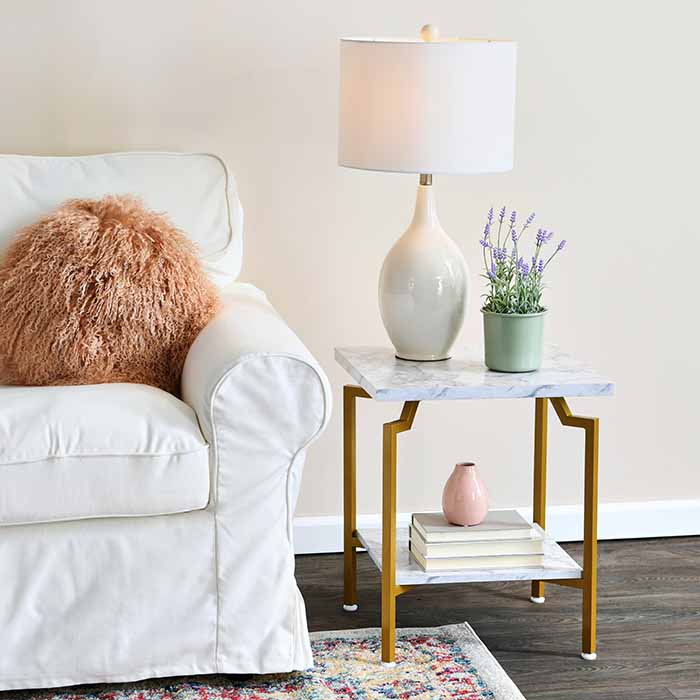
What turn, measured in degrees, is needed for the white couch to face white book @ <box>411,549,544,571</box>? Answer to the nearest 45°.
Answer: approximately 90° to its left

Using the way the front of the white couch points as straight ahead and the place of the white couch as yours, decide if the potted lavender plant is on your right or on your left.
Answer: on your left

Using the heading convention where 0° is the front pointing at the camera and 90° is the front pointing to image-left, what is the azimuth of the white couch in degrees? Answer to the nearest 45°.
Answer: approximately 0°

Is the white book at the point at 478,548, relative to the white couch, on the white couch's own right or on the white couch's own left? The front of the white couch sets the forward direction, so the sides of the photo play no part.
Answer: on the white couch's own left

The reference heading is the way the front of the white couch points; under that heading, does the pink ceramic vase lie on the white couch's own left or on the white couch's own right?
on the white couch's own left

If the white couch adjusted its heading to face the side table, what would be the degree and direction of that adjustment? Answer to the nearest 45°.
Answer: approximately 90° to its left
